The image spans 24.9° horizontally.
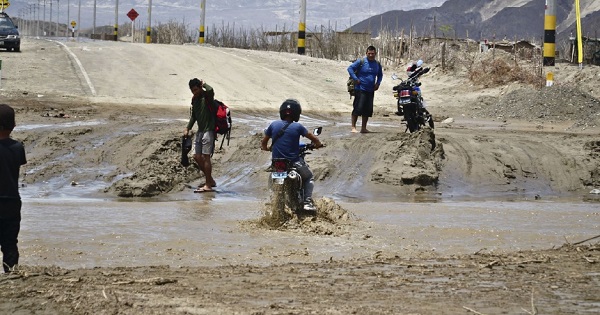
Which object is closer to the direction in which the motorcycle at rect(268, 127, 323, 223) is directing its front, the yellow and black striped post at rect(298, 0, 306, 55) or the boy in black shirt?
the yellow and black striped post

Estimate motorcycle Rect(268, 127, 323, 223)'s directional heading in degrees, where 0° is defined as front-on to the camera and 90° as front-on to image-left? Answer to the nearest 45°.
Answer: approximately 225°

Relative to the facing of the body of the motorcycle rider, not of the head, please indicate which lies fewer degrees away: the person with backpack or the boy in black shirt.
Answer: the person with backpack

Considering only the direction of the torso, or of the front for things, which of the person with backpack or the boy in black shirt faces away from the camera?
the boy in black shirt

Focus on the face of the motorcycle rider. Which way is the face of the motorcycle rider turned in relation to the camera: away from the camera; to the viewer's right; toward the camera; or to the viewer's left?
away from the camera

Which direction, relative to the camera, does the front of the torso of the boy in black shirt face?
away from the camera

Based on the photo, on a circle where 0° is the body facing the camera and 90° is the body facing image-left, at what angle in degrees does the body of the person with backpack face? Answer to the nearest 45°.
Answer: approximately 45°
